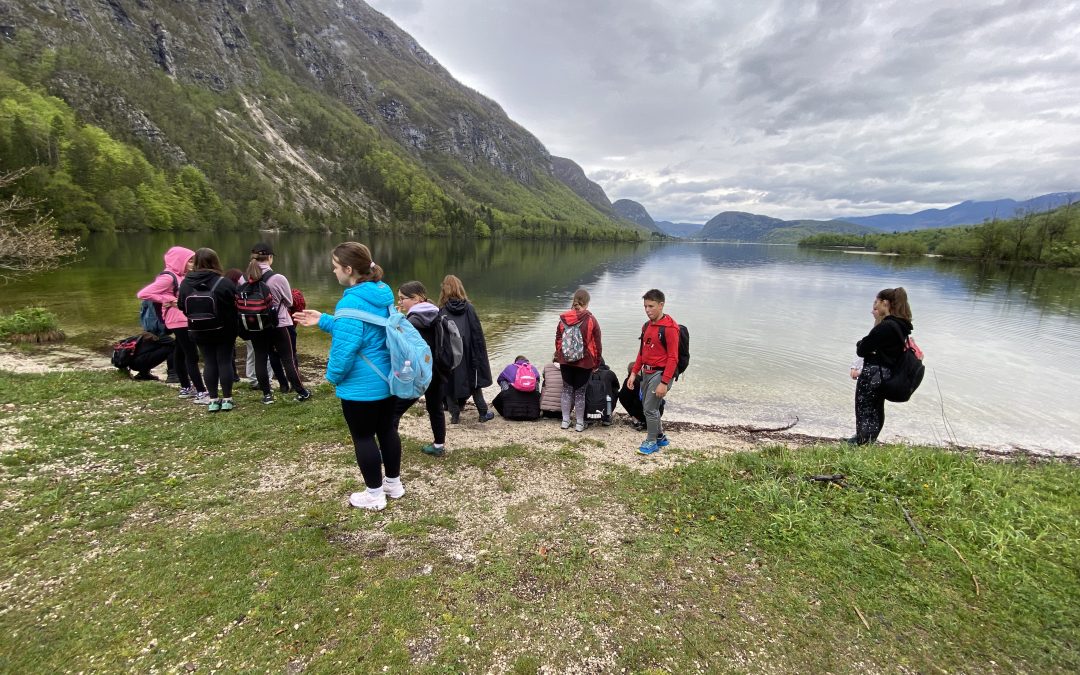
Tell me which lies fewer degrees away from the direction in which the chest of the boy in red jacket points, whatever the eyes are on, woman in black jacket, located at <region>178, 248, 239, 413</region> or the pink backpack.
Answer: the woman in black jacket

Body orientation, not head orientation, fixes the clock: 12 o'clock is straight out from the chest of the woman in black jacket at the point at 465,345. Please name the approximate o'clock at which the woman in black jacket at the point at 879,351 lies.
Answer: the woman in black jacket at the point at 879,351 is roughly at 2 o'clock from the woman in black jacket at the point at 465,345.

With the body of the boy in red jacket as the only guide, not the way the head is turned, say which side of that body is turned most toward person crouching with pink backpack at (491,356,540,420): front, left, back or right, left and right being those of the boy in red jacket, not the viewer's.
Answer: right

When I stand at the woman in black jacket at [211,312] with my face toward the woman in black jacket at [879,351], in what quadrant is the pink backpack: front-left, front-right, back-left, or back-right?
front-left

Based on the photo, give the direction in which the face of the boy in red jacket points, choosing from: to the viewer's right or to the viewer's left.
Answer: to the viewer's left

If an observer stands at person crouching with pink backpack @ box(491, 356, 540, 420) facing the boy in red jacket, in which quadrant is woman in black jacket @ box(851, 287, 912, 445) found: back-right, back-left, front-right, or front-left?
front-left

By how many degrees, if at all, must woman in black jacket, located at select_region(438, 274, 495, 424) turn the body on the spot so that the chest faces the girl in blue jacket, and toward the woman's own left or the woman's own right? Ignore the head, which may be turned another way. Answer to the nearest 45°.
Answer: approximately 135° to the woman's own right

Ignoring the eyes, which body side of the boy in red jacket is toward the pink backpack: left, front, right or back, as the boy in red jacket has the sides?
right

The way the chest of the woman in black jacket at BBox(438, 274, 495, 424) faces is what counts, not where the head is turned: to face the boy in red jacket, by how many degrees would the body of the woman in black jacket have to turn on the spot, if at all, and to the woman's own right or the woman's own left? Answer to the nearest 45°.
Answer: approximately 90° to the woman's own right

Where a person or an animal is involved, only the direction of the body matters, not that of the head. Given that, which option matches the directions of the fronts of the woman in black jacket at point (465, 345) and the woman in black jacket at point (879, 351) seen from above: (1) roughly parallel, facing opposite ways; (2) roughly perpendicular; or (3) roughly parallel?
roughly perpendicular

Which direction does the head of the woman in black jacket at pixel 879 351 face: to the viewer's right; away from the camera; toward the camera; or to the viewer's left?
to the viewer's left

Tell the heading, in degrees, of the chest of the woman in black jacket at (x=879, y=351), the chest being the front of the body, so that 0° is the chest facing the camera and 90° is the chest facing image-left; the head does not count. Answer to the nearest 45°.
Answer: approximately 90°

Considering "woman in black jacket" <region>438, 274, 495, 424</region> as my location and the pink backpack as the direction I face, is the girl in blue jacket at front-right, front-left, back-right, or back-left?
back-right

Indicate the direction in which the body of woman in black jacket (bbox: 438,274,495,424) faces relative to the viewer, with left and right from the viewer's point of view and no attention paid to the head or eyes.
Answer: facing away from the viewer and to the right of the viewer

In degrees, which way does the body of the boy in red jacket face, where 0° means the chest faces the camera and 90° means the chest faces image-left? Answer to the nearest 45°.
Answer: approximately 45°
